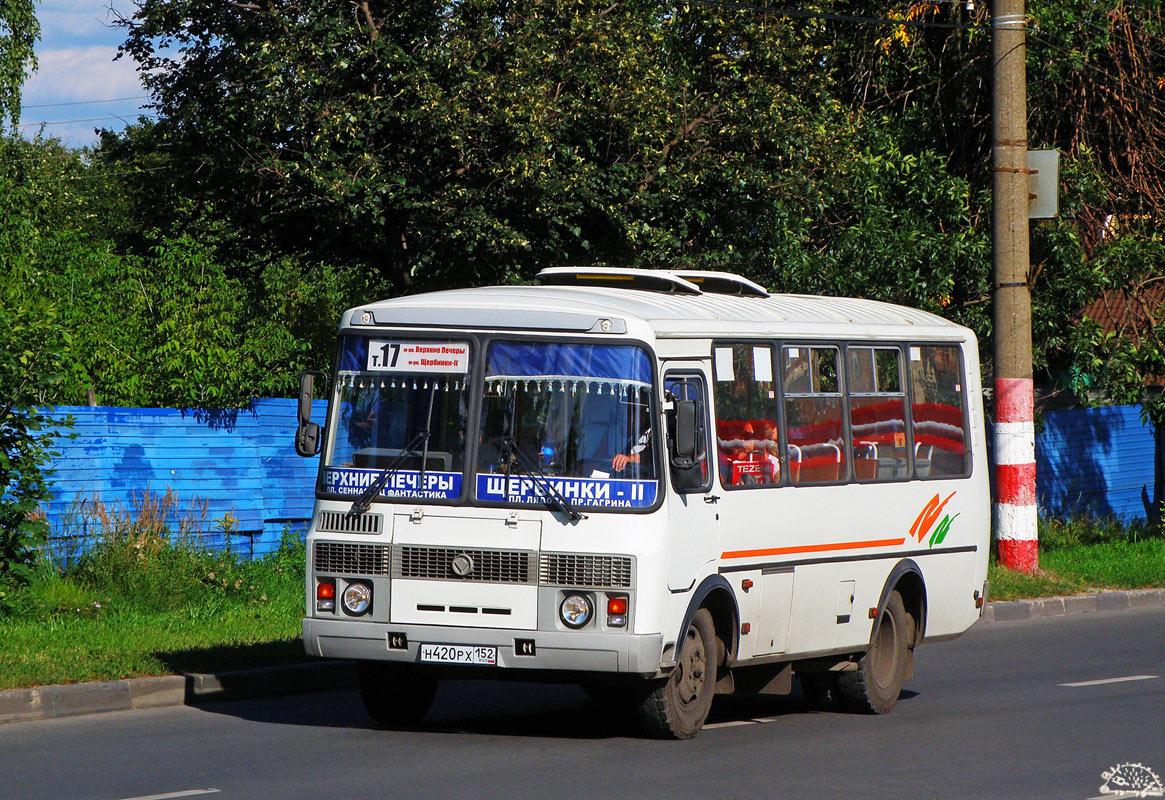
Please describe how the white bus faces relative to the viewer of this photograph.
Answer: facing the viewer and to the left of the viewer

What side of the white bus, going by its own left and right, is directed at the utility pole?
back

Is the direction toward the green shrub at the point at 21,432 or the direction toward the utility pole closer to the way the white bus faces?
the green shrub

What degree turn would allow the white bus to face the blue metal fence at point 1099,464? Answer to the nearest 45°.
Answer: approximately 180°

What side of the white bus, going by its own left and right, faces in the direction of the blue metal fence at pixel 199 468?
right

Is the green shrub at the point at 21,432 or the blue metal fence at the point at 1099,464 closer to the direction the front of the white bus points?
the green shrub
